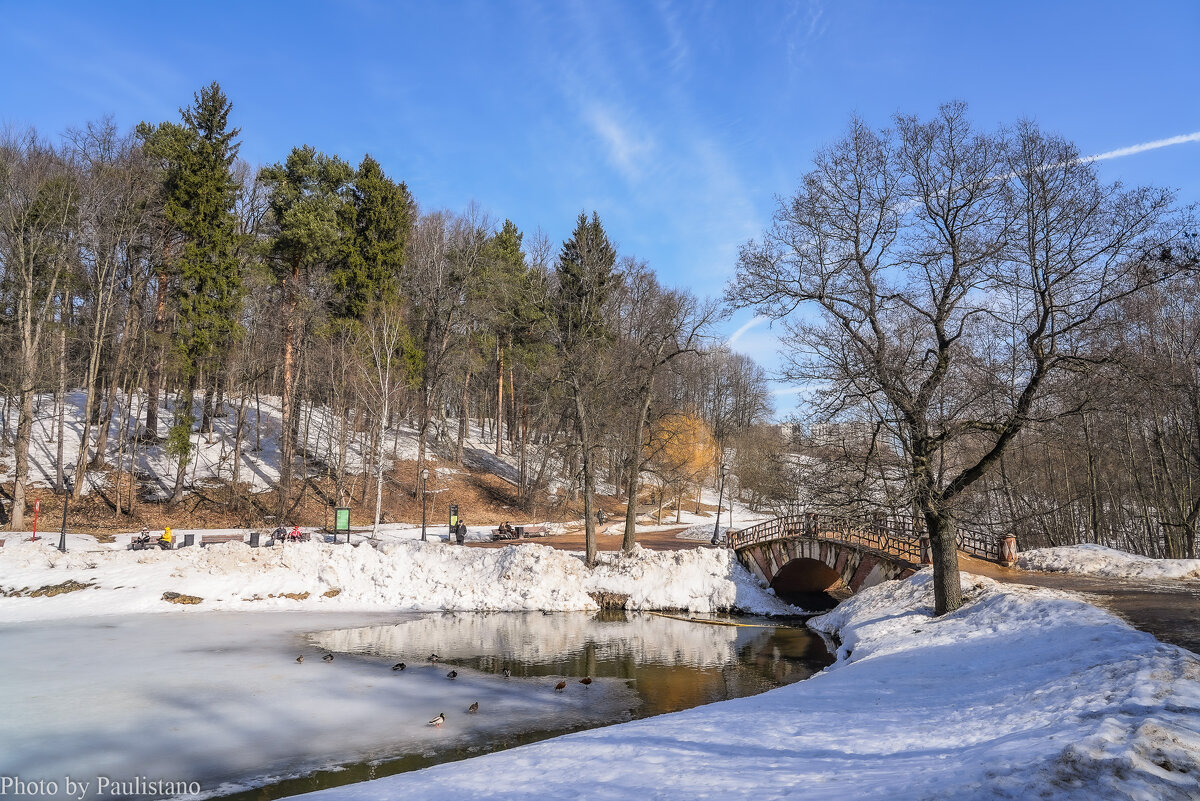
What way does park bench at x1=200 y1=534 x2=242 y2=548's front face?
toward the camera
